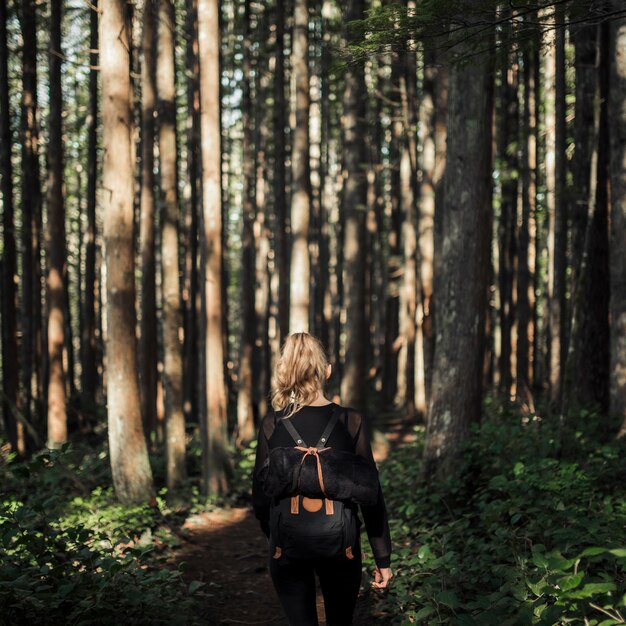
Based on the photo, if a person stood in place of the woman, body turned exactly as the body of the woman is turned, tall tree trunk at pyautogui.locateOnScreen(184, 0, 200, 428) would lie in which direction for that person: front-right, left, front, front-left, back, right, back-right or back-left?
front

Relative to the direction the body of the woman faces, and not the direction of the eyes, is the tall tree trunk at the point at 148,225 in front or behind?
in front

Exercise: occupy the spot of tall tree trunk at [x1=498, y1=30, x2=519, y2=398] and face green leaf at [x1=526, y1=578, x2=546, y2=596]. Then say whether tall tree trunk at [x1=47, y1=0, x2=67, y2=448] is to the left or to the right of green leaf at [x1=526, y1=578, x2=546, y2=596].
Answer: right

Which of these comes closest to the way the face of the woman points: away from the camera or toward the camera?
away from the camera

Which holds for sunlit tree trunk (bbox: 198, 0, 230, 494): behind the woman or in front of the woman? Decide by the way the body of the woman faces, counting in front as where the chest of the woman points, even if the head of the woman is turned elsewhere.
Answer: in front

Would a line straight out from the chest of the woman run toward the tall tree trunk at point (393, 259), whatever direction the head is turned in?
yes

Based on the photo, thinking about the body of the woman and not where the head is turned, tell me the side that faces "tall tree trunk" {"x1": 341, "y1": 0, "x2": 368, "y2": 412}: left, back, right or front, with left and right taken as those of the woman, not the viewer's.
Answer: front

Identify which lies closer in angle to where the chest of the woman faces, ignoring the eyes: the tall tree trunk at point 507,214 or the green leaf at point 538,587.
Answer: the tall tree trunk

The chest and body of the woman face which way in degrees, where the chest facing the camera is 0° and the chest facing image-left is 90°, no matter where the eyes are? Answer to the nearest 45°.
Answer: approximately 180°
